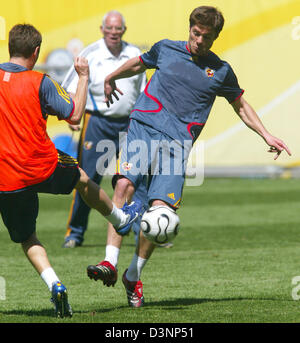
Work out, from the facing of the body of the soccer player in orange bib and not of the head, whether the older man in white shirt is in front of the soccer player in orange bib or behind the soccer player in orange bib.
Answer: in front

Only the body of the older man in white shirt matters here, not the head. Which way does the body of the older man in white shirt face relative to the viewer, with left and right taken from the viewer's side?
facing the viewer

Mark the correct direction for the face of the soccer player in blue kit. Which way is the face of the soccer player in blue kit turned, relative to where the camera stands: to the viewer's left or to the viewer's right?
to the viewer's left

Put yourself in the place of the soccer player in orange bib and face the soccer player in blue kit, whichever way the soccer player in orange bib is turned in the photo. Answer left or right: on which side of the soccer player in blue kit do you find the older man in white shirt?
left

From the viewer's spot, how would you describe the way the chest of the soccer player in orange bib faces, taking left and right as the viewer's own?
facing away from the viewer and to the right of the viewer

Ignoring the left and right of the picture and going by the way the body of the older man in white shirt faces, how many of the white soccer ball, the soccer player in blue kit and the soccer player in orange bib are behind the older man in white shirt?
0

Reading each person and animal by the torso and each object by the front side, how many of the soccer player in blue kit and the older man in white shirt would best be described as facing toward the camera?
2

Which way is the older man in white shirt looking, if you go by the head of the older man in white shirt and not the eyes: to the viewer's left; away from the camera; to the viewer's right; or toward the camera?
toward the camera

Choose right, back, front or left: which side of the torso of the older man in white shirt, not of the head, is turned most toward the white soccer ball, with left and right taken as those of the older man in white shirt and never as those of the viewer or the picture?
front

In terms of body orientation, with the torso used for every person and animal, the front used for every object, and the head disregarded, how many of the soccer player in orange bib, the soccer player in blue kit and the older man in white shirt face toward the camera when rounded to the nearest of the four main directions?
2

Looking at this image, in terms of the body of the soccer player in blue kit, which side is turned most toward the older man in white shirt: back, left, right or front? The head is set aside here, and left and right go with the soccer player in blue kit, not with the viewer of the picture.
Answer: back

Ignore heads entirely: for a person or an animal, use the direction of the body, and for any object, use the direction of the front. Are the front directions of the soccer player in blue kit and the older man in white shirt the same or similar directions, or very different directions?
same or similar directions

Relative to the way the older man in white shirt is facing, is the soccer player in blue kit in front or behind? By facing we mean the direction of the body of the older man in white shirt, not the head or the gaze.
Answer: in front
